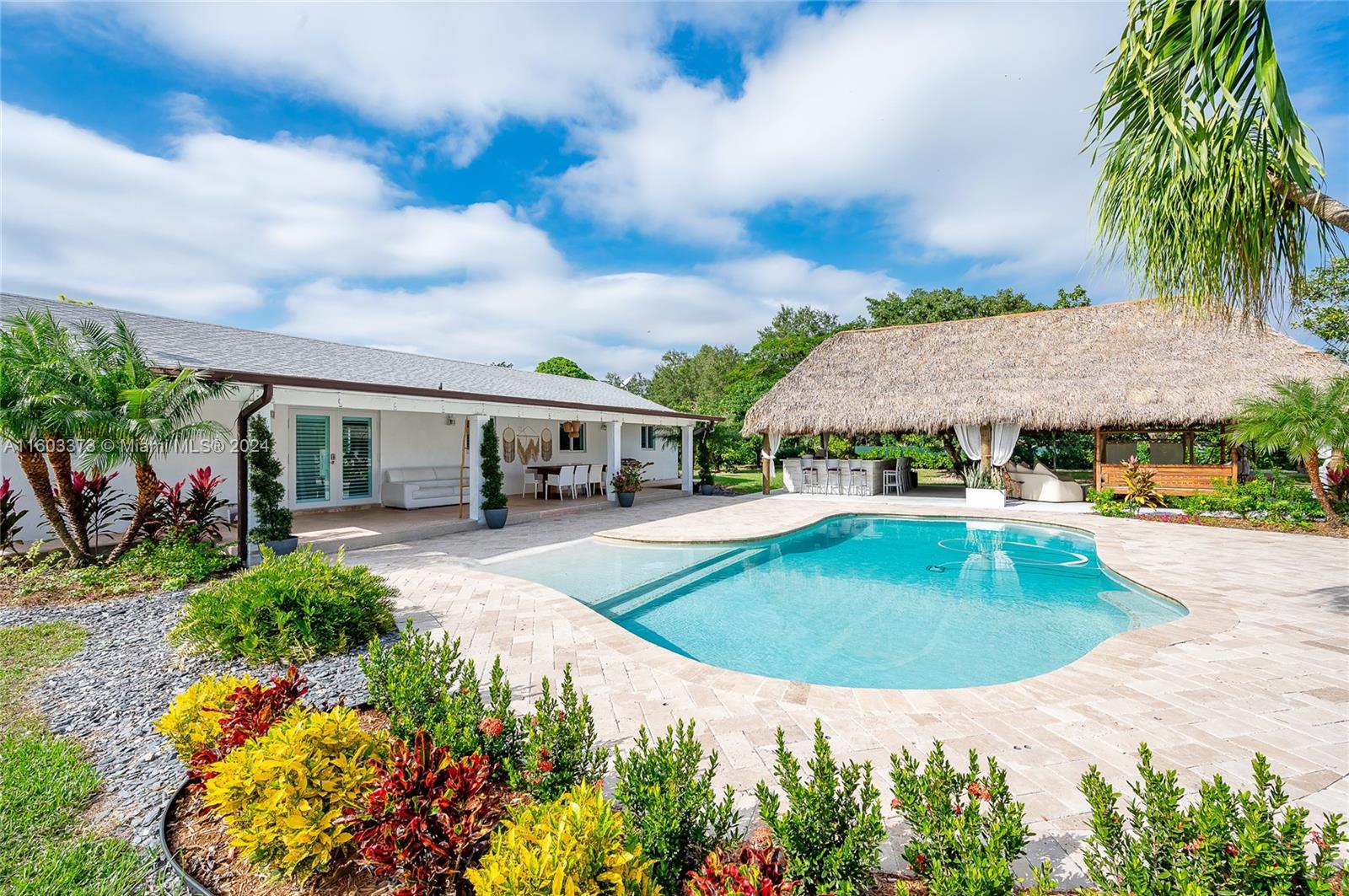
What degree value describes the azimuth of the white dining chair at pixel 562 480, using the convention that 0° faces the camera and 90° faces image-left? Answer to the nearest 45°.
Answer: approximately 135°

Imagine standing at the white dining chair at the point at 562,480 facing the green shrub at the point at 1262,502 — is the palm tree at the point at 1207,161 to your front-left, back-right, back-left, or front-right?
front-right

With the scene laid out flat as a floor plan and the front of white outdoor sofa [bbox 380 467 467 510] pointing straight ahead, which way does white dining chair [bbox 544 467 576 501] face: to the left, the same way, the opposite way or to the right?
the opposite way

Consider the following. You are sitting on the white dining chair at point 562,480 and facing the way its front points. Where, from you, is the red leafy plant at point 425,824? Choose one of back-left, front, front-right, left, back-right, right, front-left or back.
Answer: back-left

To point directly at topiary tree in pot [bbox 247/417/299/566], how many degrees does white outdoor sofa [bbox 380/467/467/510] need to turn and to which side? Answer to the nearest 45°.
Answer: approximately 45° to its right

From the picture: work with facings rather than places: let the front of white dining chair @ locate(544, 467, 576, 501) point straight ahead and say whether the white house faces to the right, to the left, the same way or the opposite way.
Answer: the opposite way

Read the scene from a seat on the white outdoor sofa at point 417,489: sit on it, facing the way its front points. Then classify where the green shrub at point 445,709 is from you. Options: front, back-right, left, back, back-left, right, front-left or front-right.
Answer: front-right

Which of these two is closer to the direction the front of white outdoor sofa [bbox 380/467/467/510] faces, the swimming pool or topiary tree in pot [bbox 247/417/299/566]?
the swimming pool

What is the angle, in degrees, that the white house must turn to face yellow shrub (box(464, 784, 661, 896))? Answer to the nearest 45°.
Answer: approximately 45° to its right

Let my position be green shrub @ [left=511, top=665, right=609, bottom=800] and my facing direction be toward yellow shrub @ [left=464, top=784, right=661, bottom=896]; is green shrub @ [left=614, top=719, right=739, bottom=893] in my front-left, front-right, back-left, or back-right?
front-left

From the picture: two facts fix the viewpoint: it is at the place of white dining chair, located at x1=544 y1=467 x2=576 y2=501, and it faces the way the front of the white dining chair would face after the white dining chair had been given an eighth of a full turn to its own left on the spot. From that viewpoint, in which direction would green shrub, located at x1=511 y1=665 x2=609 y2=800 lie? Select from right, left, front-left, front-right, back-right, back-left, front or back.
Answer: left

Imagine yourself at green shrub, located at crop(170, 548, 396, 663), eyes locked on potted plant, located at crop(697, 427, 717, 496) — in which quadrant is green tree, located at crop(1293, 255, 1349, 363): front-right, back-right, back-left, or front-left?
front-right

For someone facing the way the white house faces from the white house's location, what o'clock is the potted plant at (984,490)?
The potted plant is roughly at 11 o'clock from the white house.

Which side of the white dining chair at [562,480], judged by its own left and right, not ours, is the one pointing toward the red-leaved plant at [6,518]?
left
